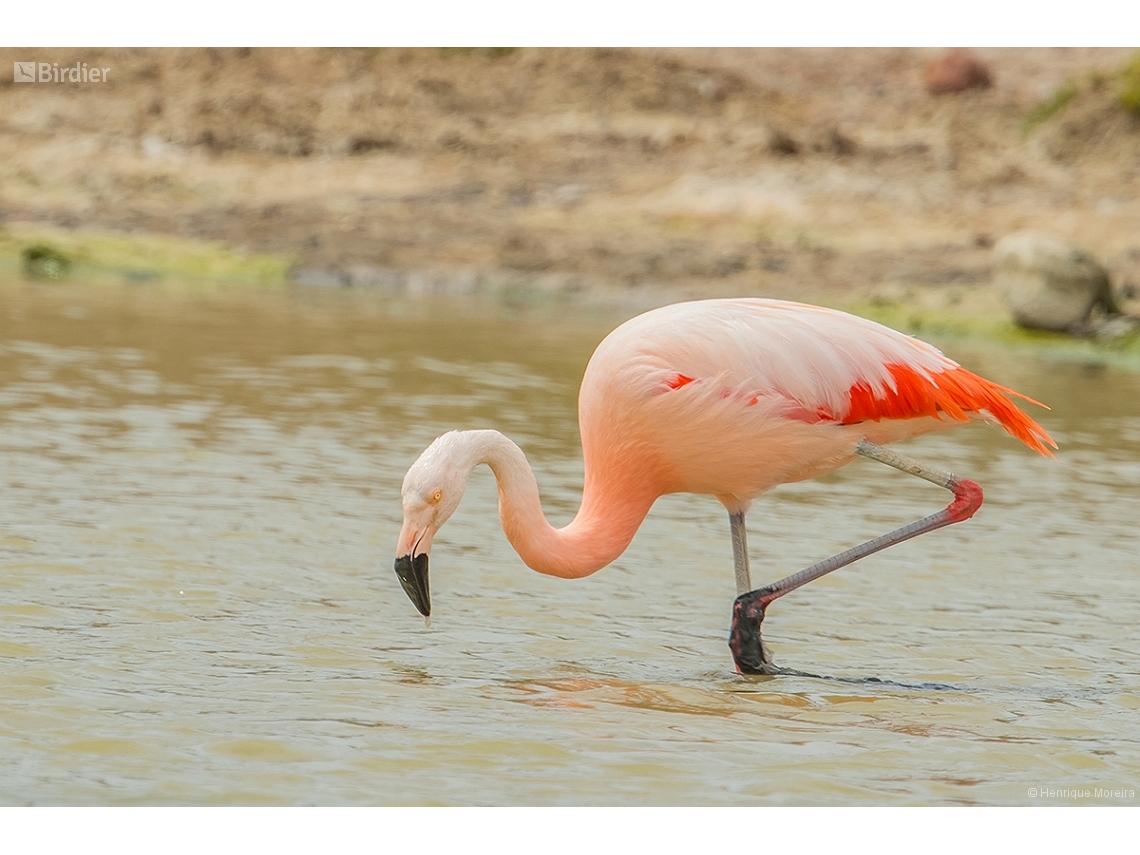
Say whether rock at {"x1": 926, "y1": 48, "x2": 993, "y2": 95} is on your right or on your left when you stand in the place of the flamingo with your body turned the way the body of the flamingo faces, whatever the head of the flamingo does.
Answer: on your right

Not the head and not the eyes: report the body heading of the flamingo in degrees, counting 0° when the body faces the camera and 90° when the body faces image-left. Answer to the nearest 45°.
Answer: approximately 90°
